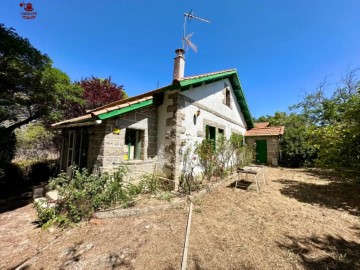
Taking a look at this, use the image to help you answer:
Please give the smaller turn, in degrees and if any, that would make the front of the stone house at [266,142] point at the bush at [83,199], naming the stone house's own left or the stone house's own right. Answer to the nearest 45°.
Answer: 0° — it already faces it

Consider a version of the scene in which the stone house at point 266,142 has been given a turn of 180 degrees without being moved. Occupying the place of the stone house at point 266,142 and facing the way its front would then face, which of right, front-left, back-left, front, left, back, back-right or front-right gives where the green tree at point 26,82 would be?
back-left

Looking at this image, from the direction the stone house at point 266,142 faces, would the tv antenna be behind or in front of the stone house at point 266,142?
in front

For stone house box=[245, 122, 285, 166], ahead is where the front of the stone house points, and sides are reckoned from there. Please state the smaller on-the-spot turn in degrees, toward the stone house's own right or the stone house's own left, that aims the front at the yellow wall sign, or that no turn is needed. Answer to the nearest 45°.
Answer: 0° — it already faces it

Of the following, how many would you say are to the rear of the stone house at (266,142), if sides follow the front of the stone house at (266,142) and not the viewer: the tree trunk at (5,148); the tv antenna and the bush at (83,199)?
0

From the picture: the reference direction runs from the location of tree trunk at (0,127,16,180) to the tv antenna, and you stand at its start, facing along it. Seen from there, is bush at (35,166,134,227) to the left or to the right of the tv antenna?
right

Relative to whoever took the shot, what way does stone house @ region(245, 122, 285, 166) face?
facing the viewer

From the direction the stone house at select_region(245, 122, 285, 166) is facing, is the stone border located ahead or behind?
ahead
